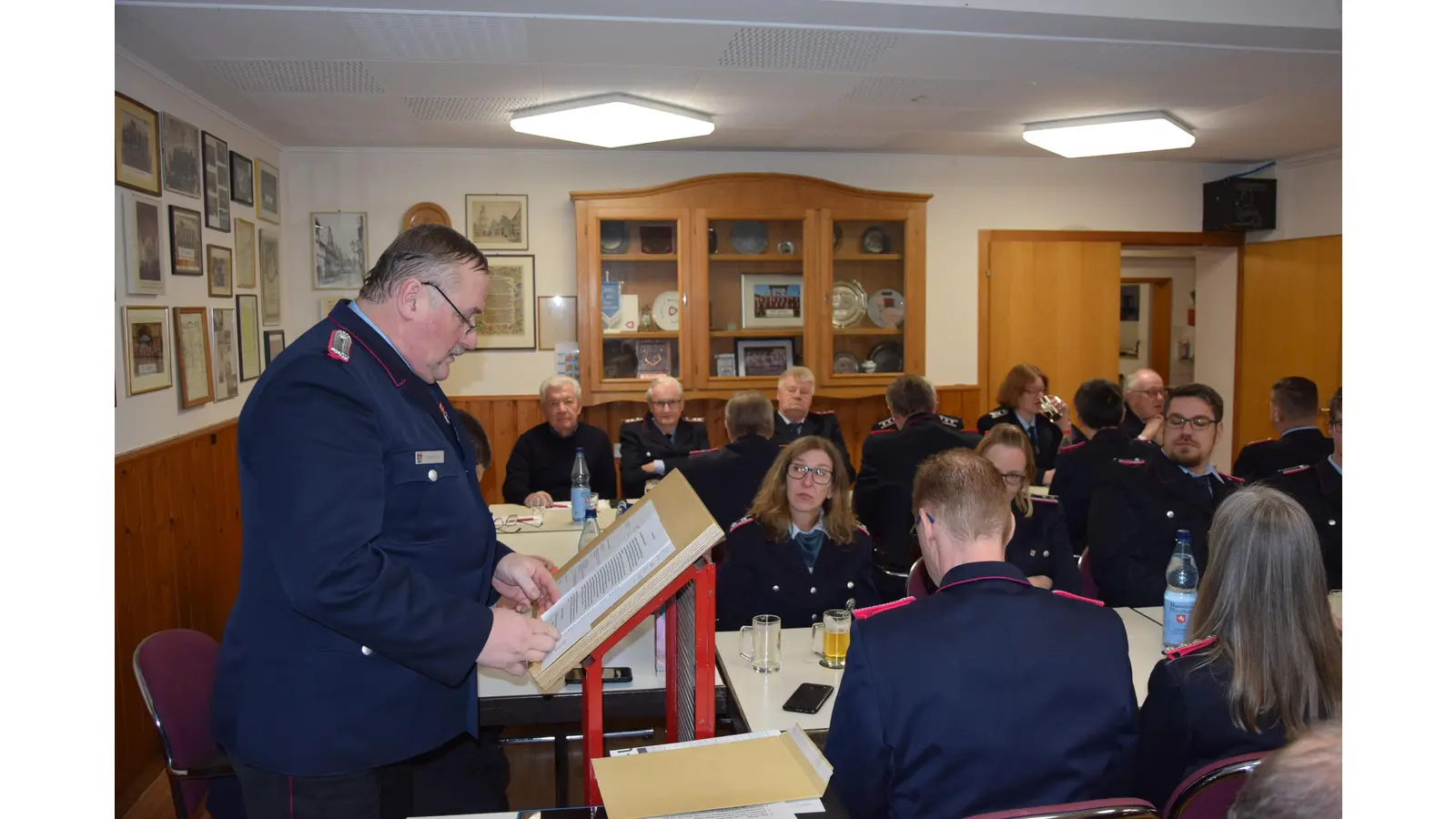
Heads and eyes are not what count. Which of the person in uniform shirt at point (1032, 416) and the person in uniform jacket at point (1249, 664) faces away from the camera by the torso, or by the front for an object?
the person in uniform jacket at point (1249, 664)

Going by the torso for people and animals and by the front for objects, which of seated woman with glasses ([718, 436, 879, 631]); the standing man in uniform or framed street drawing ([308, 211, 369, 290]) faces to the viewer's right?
the standing man in uniform

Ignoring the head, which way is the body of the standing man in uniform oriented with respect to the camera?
to the viewer's right

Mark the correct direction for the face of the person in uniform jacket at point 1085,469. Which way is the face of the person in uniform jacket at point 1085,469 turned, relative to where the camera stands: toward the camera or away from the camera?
away from the camera

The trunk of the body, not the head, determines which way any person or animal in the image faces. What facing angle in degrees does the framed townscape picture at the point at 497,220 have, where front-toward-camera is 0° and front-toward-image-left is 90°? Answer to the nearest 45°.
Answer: approximately 0°

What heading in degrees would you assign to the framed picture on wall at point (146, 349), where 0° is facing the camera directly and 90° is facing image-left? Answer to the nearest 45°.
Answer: approximately 315°

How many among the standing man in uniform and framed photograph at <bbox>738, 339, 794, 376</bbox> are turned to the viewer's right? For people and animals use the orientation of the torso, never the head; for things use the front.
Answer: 1

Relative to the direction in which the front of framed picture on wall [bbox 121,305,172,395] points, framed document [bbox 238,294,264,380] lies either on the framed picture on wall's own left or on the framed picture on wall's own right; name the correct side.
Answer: on the framed picture on wall's own left

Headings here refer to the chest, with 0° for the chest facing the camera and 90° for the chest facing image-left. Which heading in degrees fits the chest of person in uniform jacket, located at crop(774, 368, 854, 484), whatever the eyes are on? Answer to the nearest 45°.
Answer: approximately 0°
